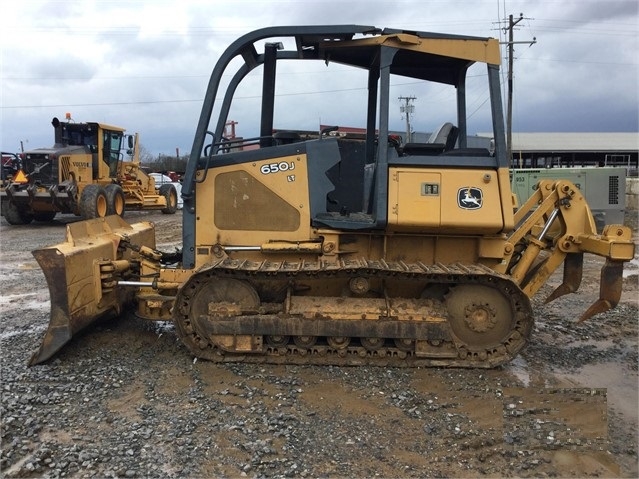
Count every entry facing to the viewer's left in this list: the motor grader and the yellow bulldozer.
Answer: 1

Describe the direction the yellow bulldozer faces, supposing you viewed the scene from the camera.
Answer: facing to the left of the viewer

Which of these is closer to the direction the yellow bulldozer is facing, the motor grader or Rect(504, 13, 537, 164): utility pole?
the motor grader

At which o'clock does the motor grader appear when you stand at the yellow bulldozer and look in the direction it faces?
The motor grader is roughly at 2 o'clock from the yellow bulldozer.

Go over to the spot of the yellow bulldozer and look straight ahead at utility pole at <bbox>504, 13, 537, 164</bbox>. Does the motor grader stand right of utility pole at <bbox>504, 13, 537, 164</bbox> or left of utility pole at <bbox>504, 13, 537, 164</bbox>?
left

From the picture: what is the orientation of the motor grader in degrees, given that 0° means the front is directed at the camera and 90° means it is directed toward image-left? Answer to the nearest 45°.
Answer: approximately 225°

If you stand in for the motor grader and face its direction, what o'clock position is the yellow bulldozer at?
The yellow bulldozer is roughly at 4 o'clock from the motor grader.

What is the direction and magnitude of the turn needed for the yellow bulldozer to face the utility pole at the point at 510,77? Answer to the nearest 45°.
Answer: approximately 90° to its right
